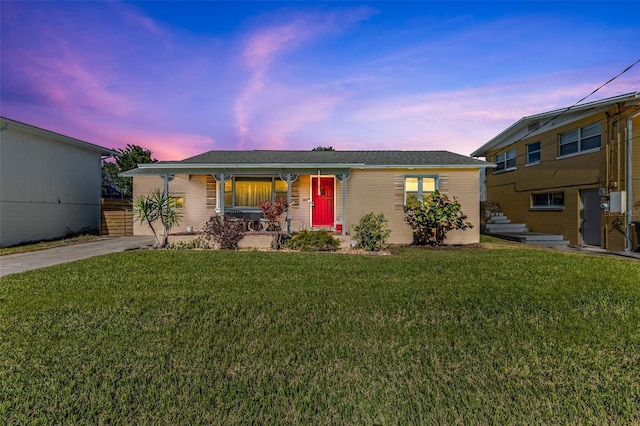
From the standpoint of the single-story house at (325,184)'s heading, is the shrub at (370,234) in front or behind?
in front

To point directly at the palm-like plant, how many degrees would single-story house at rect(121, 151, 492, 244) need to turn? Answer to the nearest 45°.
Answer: approximately 90° to its right

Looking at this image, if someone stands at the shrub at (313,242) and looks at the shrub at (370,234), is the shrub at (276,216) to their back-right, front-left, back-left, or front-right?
back-left

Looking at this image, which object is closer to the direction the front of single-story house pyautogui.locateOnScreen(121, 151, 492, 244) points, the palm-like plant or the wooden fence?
the palm-like plant

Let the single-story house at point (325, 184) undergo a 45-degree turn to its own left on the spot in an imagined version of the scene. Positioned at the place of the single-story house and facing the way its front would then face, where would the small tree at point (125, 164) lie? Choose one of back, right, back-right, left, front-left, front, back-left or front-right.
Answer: back

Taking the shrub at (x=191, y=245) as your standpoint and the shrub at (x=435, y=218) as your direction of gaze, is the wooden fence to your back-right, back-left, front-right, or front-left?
back-left

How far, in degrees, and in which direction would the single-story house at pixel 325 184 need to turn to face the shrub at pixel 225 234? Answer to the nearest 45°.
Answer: approximately 45° to its right

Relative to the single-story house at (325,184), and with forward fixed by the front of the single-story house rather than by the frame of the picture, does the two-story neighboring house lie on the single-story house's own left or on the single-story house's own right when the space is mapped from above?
on the single-story house's own left

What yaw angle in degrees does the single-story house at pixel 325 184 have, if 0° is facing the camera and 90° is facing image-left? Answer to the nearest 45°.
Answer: approximately 0°

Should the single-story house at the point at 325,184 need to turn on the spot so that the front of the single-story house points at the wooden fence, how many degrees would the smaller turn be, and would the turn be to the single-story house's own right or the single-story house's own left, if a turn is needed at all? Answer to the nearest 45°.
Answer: approximately 90° to the single-story house's own right

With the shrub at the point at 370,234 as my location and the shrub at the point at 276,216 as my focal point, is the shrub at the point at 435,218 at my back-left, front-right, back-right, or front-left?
back-right
